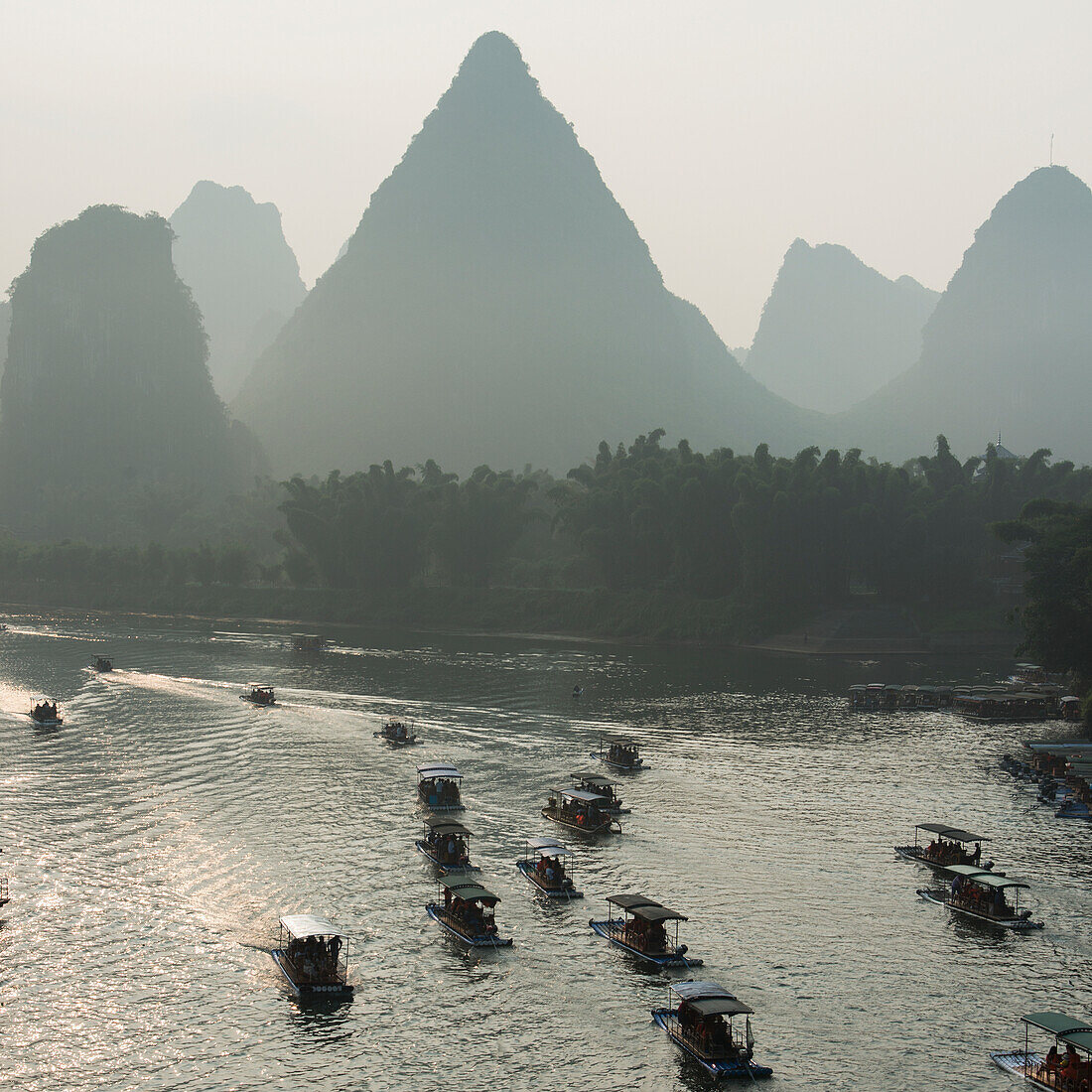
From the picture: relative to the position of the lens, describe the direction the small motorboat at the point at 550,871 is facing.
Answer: facing away from the viewer and to the left of the viewer

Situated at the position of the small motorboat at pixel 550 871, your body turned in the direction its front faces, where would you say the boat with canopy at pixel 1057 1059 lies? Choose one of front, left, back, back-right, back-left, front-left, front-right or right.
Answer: back
